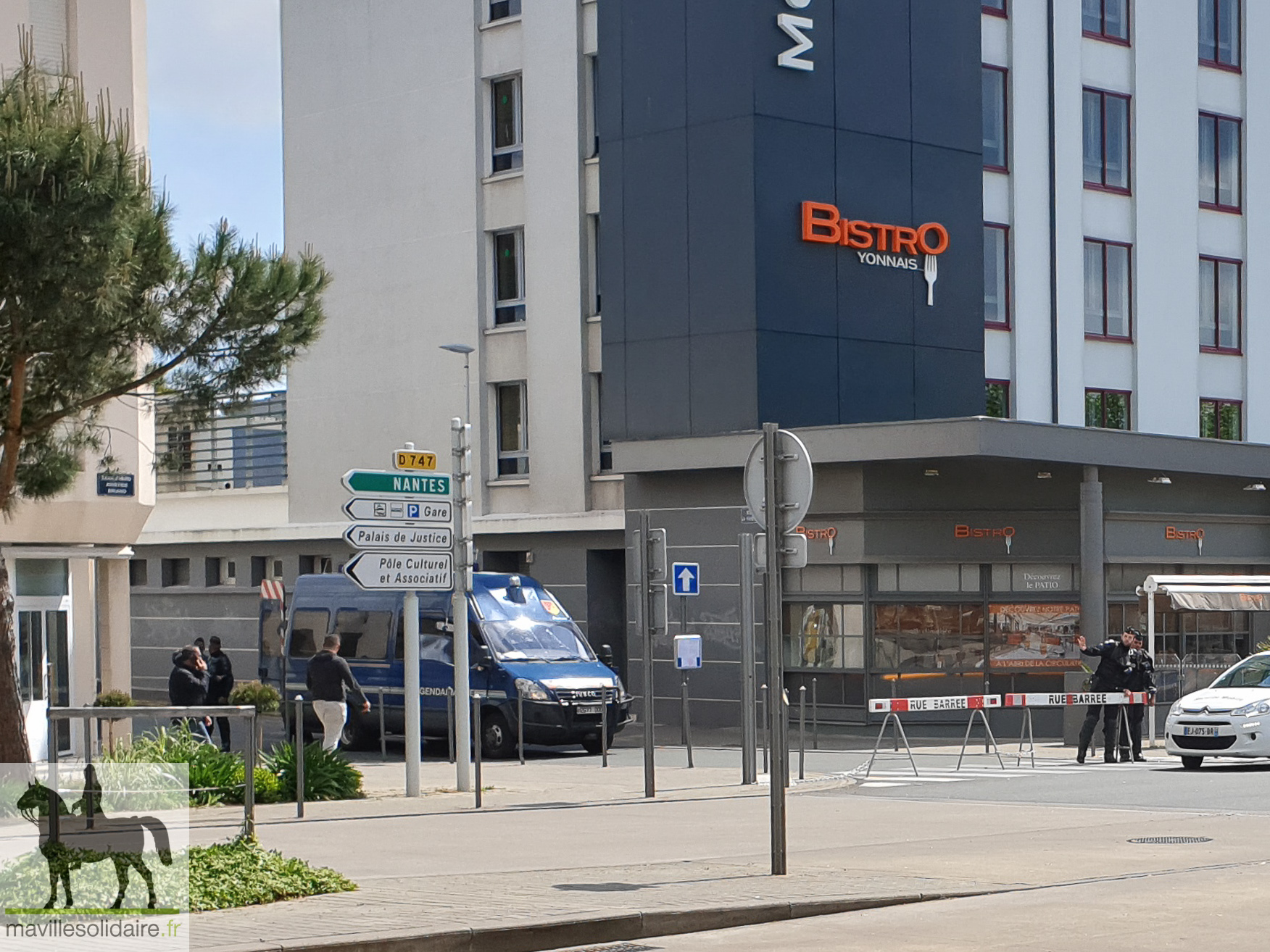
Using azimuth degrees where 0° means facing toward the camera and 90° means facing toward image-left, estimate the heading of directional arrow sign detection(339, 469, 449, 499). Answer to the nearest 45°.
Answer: approximately 0°

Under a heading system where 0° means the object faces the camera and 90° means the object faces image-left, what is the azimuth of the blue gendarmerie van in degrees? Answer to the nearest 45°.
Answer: approximately 315°

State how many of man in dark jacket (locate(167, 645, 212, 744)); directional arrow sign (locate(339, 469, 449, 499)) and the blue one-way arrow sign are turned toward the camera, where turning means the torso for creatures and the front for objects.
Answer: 2

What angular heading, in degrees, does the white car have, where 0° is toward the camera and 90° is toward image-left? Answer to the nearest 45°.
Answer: approximately 45°

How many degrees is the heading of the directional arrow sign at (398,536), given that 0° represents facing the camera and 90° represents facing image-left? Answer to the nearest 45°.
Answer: approximately 0°
